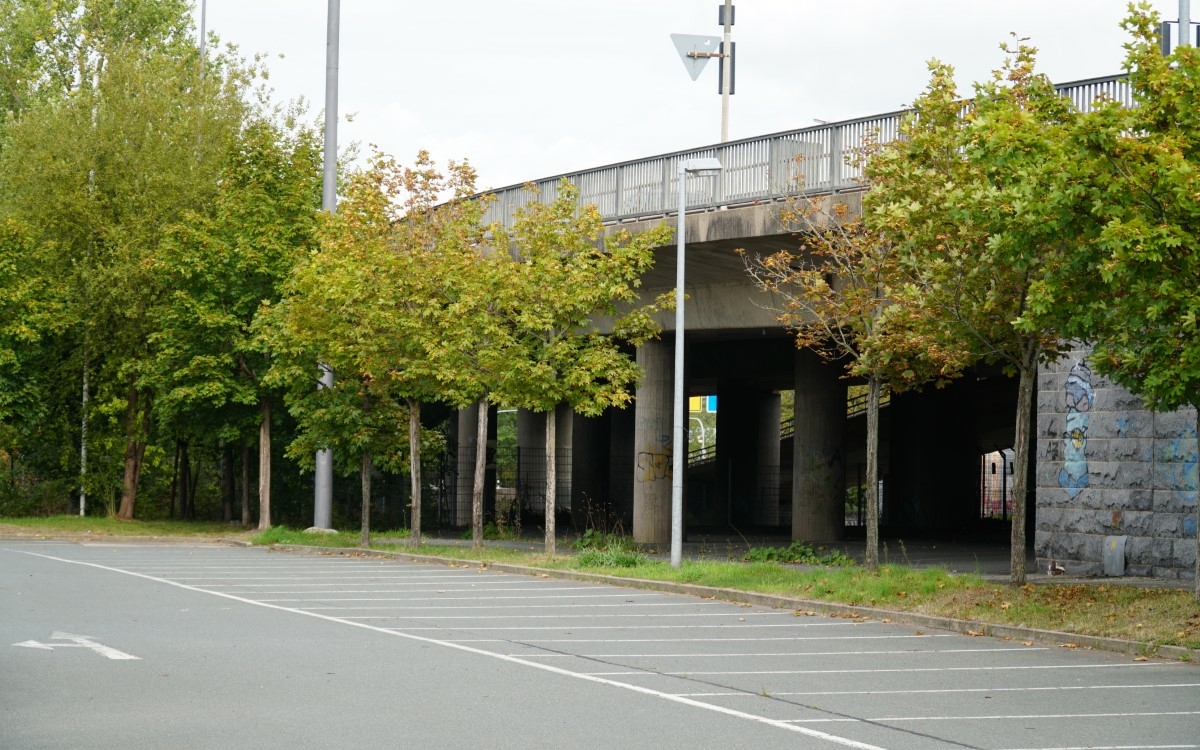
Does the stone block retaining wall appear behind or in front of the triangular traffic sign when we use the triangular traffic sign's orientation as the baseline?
behind

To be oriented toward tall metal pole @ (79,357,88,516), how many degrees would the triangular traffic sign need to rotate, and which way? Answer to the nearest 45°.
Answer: approximately 45° to its left

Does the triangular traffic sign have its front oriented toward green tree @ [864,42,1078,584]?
no

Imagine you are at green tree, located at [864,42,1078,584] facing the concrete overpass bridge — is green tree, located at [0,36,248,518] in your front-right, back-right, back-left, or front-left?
front-left

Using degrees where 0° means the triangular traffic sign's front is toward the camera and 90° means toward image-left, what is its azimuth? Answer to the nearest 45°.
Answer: approximately 180°

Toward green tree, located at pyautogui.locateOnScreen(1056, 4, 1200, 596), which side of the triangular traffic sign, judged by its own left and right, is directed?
back

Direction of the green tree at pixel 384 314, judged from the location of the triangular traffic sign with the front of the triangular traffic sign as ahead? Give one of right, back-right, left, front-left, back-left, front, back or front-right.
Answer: left
